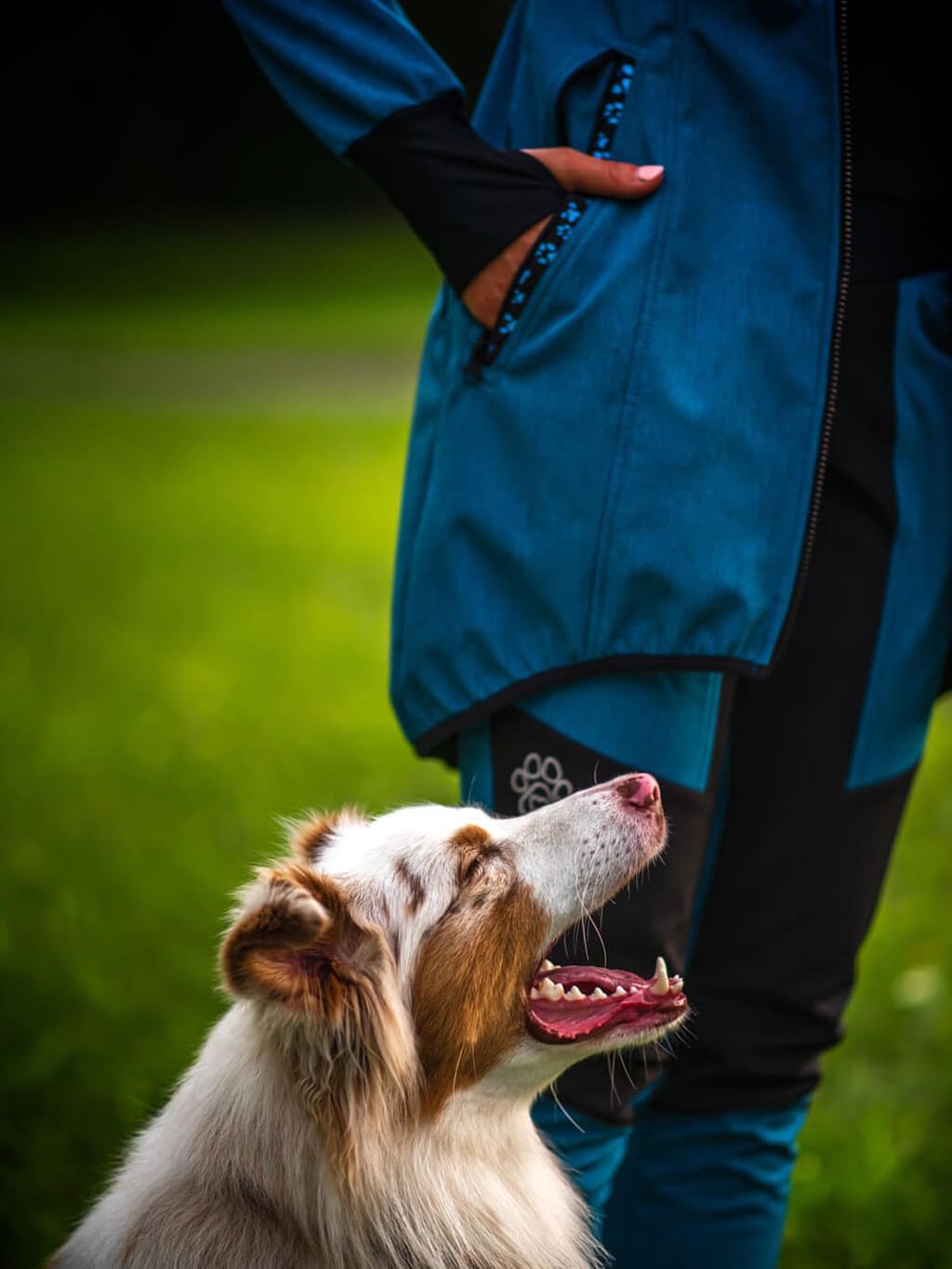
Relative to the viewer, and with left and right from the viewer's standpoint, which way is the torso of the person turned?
facing the viewer and to the right of the viewer

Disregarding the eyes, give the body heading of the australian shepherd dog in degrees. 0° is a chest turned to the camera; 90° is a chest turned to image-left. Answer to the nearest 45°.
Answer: approximately 270°
